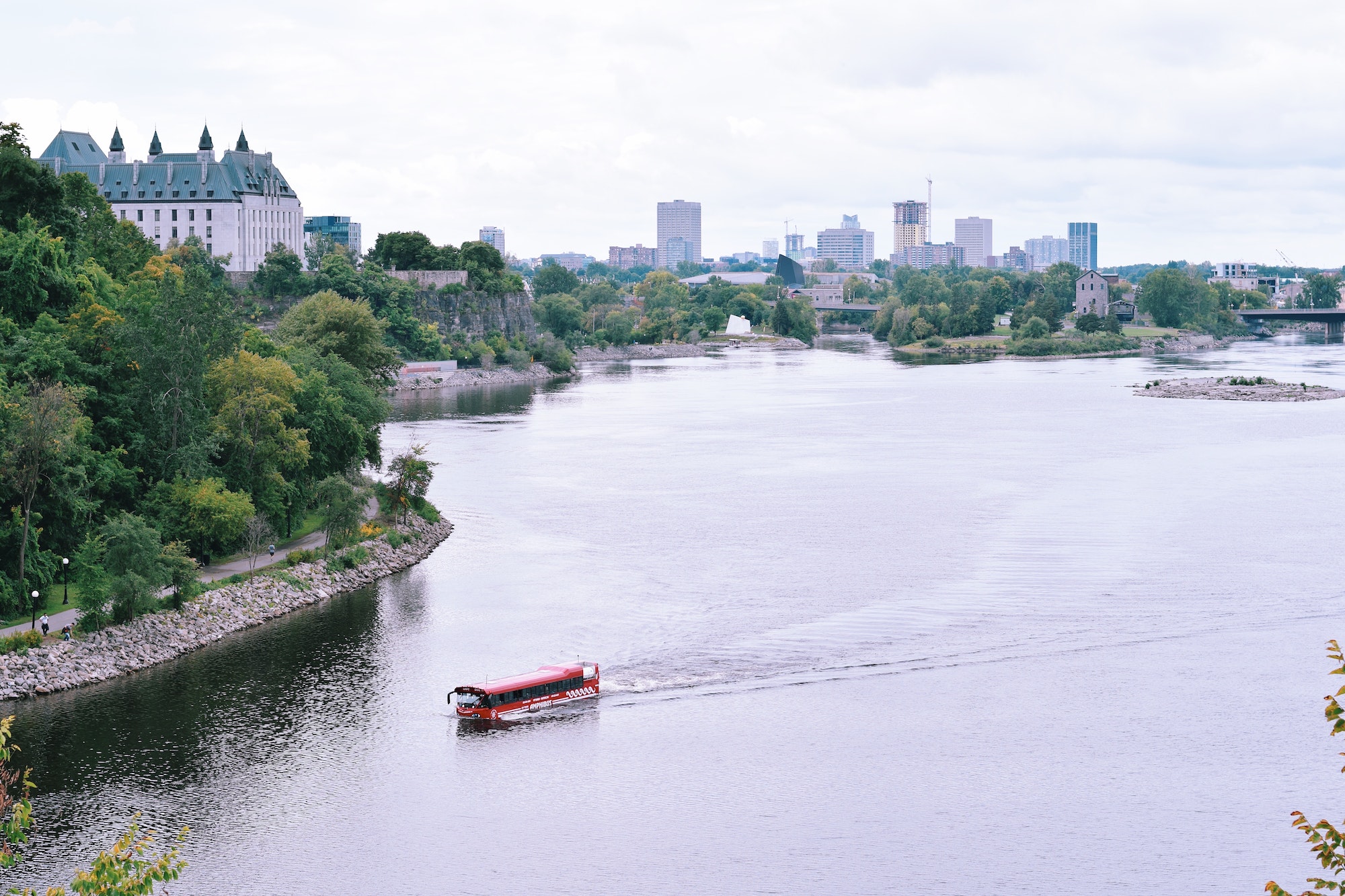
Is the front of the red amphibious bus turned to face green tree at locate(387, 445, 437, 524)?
no

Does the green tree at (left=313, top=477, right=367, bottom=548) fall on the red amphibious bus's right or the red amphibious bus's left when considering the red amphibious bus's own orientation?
on its right

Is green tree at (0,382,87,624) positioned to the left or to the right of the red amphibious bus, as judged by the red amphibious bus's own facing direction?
on its right

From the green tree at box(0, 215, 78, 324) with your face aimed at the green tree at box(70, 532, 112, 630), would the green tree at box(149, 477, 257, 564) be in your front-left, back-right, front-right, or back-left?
front-left

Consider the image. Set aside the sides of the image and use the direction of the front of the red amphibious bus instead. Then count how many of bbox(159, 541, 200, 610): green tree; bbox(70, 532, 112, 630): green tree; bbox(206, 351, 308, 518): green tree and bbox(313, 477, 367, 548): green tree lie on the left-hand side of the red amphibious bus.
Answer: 0

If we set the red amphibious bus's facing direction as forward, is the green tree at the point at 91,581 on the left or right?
on its right

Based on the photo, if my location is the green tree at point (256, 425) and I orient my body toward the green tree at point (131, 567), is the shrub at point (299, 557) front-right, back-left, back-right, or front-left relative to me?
front-left

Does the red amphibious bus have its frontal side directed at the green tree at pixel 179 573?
no

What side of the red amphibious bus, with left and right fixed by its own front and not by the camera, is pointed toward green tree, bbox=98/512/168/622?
right

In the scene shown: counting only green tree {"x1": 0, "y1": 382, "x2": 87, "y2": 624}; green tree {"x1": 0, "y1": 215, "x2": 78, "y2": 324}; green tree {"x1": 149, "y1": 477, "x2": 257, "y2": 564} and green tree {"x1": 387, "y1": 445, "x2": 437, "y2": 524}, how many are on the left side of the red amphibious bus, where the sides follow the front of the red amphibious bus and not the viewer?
0

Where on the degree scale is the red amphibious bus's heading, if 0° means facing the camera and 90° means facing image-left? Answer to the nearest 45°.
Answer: approximately 45°

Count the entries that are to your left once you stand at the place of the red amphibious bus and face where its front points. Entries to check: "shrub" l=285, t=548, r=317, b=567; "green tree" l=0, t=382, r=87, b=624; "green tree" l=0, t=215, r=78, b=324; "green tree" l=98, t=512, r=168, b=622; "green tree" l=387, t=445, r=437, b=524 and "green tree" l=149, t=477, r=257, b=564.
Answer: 0

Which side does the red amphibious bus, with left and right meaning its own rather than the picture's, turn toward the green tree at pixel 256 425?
right

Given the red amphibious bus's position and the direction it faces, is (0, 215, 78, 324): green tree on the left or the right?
on its right
